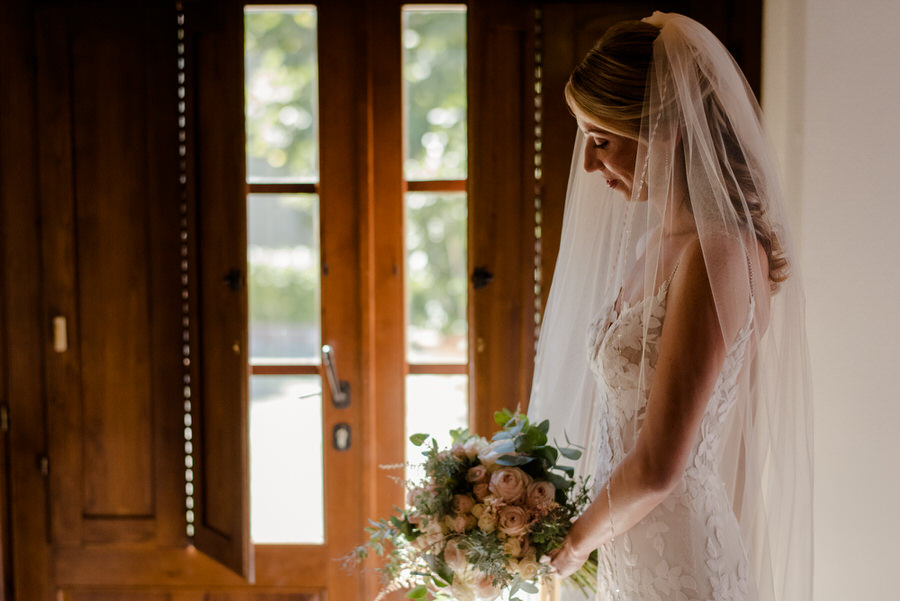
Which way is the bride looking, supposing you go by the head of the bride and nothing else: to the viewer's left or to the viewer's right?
to the viewer's left

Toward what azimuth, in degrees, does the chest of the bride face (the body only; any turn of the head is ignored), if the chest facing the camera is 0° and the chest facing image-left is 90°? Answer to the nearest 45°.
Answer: approximately 90°
